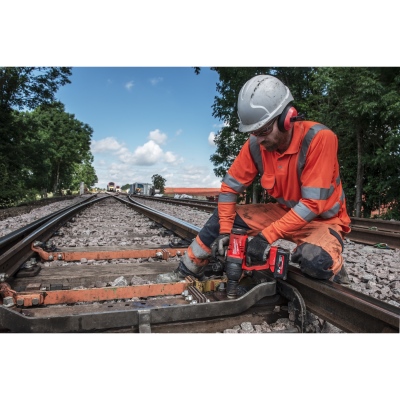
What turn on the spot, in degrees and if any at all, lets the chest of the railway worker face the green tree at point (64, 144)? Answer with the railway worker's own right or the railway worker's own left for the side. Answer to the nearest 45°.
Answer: approximately 90° to the railway worker's own right

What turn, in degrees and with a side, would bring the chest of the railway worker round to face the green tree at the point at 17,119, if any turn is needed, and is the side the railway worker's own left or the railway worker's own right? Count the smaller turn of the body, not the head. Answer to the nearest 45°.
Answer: approximately 90° to the railway worker's own right

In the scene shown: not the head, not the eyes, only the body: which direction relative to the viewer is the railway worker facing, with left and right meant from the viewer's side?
facing the viewer and to the left of the viewer

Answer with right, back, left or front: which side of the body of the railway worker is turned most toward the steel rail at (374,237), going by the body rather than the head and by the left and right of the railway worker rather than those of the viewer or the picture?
back

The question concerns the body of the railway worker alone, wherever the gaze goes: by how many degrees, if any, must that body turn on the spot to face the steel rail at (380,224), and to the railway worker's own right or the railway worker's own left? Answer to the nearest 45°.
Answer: approximately 180°

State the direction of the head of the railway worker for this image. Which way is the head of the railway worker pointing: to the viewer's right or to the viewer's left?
to the viewer's left
